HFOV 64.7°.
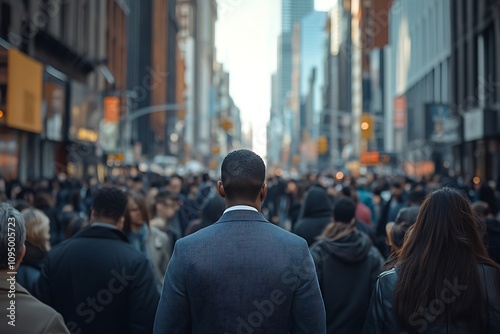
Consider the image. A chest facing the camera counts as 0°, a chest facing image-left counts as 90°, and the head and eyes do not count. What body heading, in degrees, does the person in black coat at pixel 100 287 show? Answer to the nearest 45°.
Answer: approximately 180°

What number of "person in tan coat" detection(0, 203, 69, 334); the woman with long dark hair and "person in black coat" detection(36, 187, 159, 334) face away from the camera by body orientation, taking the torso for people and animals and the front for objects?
3

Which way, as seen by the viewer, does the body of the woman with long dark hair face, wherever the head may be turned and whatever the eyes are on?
away from the camera

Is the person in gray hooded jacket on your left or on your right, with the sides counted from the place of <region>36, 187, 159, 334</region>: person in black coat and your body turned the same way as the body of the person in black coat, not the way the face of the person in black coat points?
on your right

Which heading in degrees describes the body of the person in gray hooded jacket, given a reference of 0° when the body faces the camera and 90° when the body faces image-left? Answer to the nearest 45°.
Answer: approximately 180°

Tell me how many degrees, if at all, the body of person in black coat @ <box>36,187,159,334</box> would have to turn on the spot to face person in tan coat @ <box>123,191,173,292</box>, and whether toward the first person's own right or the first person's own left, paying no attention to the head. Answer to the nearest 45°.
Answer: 0° — they already face them

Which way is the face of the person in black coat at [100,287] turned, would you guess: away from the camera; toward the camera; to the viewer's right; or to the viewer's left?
away from the camera

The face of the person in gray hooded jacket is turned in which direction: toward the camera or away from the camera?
away from the camera

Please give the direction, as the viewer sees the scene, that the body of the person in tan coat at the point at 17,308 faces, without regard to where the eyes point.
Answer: away from the camera
